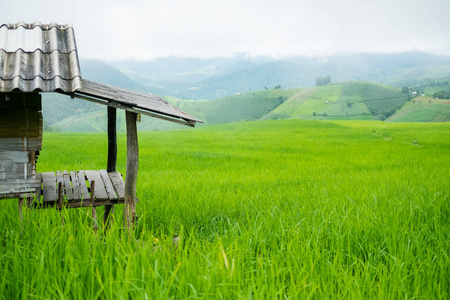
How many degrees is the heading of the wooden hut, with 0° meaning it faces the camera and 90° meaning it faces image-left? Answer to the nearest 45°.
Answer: approximately 270°
